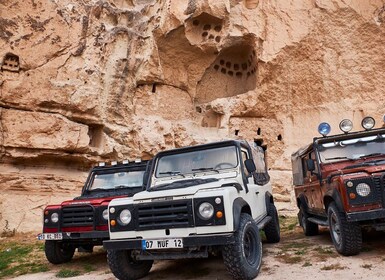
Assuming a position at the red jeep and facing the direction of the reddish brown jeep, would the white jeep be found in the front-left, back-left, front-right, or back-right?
front-right

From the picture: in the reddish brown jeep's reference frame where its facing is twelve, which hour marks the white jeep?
The white jeep is roughly at 3 o'clock from the reddish brown jeep.

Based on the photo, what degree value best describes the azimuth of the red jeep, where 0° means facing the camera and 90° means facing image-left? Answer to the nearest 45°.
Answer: approximately 45°

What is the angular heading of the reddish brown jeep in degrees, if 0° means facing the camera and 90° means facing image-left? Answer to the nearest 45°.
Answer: approximately 315°

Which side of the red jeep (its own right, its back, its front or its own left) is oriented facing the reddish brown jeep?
left

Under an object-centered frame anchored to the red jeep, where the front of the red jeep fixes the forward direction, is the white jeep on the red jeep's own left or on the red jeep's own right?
on the red jeep's own left

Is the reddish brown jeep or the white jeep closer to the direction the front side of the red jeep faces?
the white jeep

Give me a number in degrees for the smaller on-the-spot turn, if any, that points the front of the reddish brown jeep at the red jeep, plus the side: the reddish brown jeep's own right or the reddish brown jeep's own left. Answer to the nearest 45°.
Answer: approximately 135° to the reddish brown jeep's own right

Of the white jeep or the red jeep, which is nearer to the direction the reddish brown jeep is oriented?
the white jeep

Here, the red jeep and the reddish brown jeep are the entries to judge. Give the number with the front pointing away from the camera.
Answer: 0
